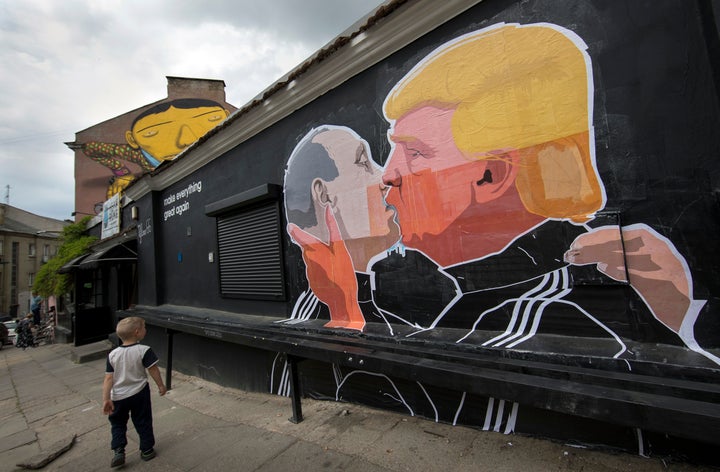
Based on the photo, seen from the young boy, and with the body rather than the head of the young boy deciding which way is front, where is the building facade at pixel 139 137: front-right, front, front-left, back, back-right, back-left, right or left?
front-left

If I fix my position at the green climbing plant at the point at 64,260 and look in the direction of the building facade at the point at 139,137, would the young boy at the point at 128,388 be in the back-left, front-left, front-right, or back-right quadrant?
back-right

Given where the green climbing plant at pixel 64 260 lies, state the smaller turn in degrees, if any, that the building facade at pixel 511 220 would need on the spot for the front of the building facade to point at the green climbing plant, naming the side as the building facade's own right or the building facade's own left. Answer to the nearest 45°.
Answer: approximately 90° to the building facade's own right

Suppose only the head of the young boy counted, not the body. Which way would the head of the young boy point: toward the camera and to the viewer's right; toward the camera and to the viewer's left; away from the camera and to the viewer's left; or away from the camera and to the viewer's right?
away from the camera and to the viewer's right

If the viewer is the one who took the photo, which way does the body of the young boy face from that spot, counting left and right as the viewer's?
facing away from the viewer and to the right of the viewer

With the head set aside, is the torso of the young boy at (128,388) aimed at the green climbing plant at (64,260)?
yes

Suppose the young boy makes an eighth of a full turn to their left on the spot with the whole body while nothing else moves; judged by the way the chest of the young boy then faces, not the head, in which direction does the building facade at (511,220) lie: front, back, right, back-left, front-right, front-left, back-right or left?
back-right

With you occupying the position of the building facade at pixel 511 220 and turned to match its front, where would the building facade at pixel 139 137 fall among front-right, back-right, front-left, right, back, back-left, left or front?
right

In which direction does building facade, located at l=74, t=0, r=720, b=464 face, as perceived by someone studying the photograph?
facing the viewer and to the left of the viewer
